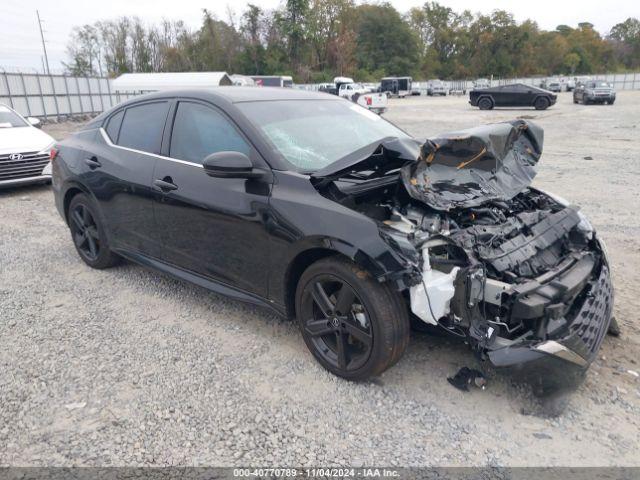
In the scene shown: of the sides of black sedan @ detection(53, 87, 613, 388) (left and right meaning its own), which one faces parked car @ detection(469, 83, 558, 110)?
left

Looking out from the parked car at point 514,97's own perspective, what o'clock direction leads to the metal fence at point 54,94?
The metal fence is roughly at 5 o'clock from the parked car.

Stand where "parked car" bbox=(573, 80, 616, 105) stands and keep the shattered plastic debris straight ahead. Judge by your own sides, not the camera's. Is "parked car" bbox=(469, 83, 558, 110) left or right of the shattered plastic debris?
right

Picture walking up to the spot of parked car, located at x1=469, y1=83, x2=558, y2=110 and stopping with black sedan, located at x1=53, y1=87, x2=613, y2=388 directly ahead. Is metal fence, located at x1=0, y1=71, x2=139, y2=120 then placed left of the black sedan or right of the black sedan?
right

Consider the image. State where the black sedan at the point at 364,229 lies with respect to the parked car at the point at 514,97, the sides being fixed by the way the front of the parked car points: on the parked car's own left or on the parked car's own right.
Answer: on the parked car's own right

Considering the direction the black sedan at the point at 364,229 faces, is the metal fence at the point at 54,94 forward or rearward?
rearward

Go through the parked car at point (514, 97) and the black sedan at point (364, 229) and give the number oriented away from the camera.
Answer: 0

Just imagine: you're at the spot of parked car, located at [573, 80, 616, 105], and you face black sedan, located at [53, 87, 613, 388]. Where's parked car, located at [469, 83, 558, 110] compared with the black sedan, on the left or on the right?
right

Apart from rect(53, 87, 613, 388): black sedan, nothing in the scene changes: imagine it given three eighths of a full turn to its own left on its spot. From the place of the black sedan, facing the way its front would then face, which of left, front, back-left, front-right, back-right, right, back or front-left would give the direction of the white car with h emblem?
front-left

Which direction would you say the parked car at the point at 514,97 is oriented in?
to the viewer's right

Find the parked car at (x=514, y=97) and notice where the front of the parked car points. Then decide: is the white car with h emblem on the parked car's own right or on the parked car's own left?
on the parked car's own right
